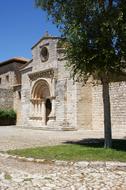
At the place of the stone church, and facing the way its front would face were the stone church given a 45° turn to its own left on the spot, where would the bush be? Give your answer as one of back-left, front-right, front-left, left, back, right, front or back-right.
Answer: back-right

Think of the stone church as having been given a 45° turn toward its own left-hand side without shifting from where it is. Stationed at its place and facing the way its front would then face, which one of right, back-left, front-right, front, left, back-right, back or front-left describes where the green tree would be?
front

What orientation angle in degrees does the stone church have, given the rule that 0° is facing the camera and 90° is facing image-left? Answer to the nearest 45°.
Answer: approximately 45°
